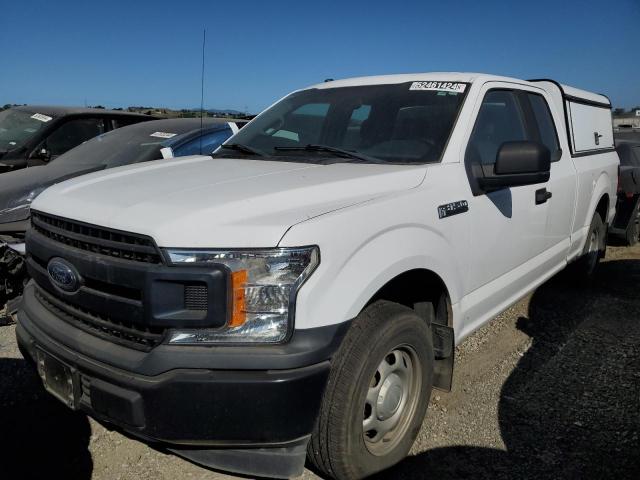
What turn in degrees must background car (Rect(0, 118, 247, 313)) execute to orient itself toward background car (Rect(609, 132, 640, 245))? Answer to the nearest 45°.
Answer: approximately 135° to its left

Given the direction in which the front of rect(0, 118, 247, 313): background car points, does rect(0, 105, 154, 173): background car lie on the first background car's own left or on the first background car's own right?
on the first background car's own right

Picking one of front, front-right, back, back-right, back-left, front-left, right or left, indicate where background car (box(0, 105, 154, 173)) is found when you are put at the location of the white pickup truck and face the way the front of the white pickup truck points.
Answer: right

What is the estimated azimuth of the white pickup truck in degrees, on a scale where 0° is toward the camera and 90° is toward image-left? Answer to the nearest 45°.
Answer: approximately 45°

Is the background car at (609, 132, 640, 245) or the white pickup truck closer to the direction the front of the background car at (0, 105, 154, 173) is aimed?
the white pickup truck

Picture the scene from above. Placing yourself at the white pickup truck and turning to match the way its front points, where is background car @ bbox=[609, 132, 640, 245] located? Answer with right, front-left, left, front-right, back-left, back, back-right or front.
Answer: back

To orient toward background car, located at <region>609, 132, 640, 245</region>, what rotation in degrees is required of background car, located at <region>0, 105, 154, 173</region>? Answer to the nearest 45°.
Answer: approximately 90° to its left

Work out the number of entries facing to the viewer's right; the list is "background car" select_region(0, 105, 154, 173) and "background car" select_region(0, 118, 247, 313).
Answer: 0

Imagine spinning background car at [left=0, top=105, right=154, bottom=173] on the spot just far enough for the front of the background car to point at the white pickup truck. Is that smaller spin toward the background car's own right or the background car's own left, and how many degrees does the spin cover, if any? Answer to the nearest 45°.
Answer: approximately 45° to the background car's own left

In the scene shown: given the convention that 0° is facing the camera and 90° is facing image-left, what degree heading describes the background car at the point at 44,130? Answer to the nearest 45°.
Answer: approximately 45°

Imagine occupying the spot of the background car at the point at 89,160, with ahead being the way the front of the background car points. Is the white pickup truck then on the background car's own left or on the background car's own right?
on the background car's own left
